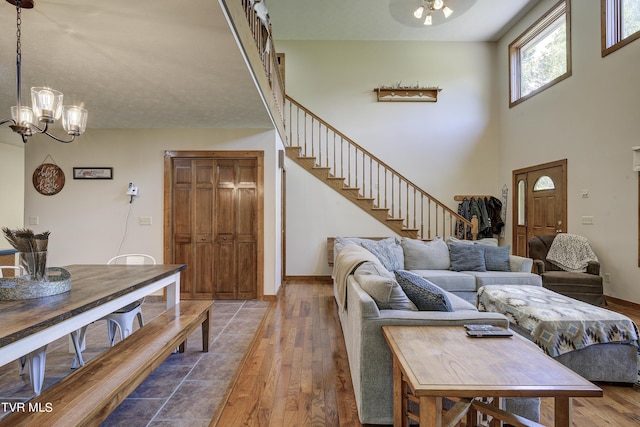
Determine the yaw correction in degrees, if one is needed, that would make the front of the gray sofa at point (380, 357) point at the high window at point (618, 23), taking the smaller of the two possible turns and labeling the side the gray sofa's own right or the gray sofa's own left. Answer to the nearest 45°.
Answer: approximately 45° to the gray sofa's own left

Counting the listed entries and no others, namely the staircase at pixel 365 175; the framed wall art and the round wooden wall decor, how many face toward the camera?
2

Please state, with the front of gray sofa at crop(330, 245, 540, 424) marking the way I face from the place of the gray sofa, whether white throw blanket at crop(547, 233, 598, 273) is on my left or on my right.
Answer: on my left

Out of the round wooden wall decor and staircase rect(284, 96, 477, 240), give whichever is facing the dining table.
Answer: the round wooden wall decor

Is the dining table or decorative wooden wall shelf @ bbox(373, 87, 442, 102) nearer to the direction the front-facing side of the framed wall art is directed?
the dining table

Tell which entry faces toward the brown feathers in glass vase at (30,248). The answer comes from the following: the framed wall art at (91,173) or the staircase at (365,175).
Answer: the framed wall art

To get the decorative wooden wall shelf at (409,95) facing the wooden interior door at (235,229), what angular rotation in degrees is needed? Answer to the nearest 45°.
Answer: approximately 45° to its right

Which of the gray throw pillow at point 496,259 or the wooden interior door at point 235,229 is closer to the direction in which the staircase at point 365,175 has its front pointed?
the gray throw pillow

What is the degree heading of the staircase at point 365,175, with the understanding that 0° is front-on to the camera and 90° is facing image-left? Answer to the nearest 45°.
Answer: approximately 270°

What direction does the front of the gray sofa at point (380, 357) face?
to the viewer's right
